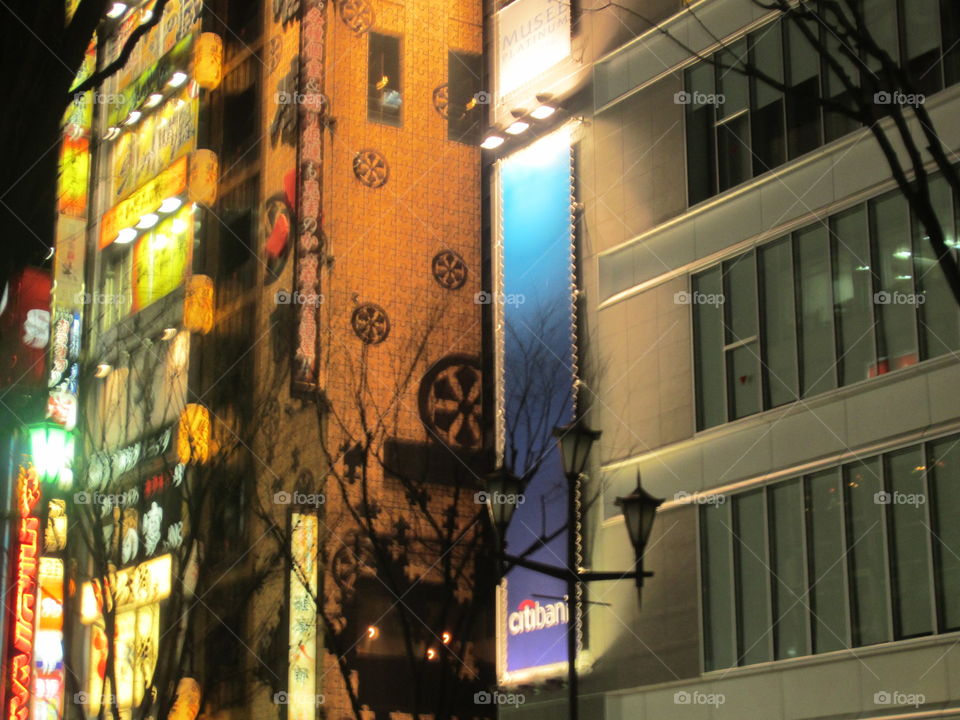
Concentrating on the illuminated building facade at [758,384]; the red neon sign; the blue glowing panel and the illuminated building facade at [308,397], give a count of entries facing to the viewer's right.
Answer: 0

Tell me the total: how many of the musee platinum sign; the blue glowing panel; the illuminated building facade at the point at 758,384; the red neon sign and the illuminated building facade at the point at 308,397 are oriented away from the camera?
0

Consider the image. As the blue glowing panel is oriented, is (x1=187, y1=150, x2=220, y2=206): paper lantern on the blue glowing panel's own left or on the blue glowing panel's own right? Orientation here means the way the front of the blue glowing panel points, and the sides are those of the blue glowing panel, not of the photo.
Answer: on the blue glowing panel's own right

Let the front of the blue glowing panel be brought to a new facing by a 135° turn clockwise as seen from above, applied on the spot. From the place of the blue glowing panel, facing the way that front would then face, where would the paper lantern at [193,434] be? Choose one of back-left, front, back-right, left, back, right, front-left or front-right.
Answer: front-left

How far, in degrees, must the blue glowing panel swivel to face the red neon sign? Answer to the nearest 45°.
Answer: approximately 90° to its right

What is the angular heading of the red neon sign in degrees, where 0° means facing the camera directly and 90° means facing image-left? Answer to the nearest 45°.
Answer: approximately 45°

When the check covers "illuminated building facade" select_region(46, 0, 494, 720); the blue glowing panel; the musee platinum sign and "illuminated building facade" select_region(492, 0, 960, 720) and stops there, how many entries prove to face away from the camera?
0

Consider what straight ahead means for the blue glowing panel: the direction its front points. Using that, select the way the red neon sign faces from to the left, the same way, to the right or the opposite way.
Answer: the same way

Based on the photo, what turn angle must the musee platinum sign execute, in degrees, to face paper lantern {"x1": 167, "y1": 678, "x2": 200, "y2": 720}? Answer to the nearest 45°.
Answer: approximately 90° to its right

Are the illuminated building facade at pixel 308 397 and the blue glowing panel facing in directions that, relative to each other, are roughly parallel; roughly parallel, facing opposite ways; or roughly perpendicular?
roughly parallel

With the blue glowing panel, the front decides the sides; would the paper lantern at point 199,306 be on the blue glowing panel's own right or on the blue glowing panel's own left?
on the blue glowing panel's own right

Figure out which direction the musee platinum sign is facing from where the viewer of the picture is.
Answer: facing the viewer and to the left of the viewer

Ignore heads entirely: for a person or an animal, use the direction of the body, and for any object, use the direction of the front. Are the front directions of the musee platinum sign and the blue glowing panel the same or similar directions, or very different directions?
same or similar directions

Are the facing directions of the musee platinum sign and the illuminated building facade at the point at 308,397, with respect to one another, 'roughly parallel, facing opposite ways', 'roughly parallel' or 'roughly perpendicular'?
roughly parallel

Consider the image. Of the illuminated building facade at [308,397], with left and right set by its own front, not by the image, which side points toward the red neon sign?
right

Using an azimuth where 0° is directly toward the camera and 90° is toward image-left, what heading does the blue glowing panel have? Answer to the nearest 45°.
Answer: approximately 45°
